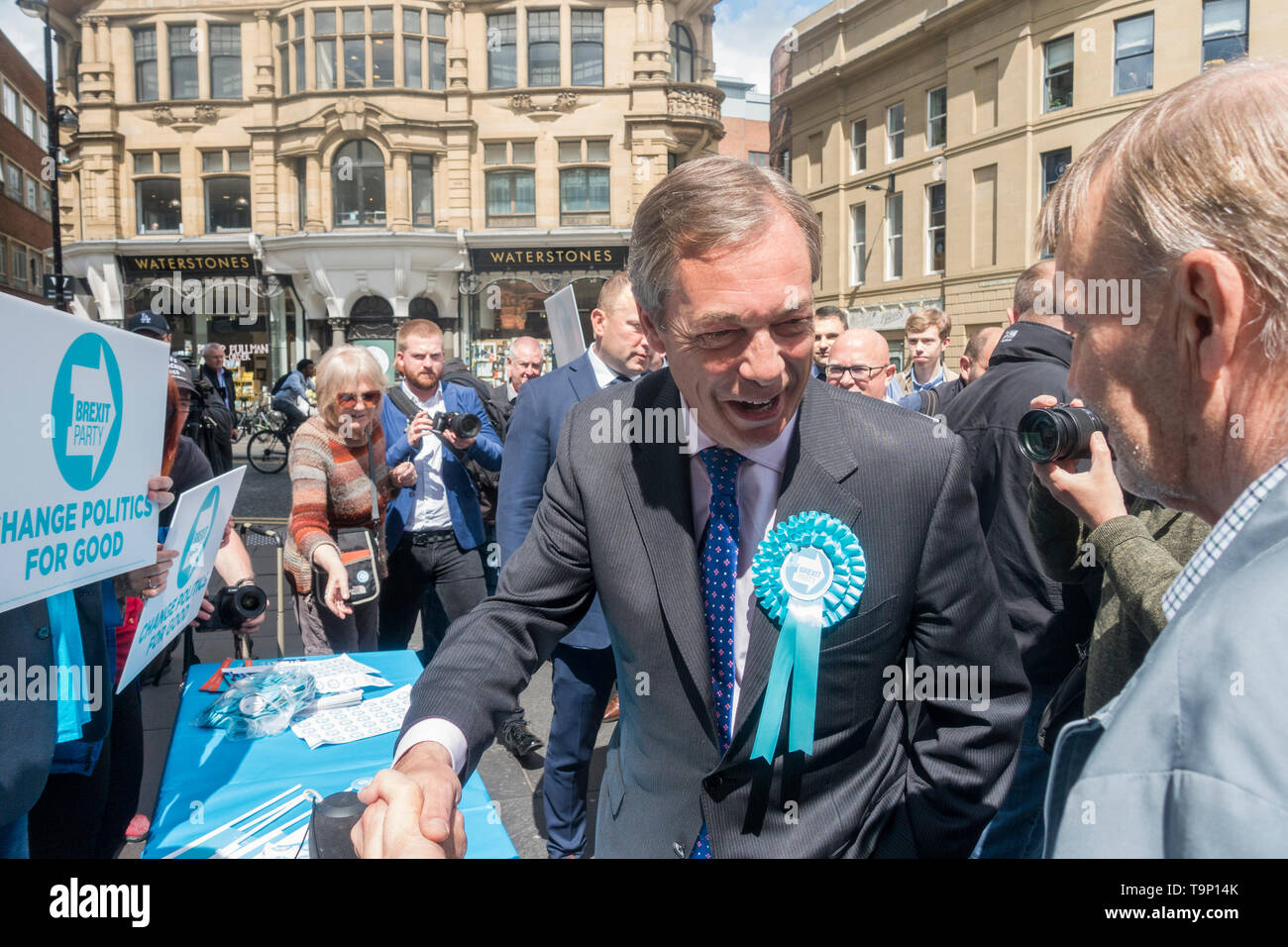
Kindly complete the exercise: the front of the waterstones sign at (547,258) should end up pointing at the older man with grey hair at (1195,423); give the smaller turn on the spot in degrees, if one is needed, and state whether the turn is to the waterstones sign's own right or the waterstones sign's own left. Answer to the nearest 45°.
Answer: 0° — it already faces them

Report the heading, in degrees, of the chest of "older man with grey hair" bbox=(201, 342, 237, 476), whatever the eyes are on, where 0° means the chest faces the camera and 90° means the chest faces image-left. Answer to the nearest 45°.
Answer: approximately 315°

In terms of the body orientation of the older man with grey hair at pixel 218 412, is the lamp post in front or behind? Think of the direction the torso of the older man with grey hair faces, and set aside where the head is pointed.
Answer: behind

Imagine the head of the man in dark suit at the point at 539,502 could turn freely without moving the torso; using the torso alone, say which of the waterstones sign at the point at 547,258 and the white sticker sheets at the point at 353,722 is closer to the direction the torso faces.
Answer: the white sticker sheets

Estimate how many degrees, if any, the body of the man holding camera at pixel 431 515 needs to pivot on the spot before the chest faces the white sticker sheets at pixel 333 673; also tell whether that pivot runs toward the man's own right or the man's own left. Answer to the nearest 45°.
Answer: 0° — they already face it

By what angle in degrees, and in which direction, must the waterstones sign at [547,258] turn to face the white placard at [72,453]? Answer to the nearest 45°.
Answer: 0° — it already faces it
